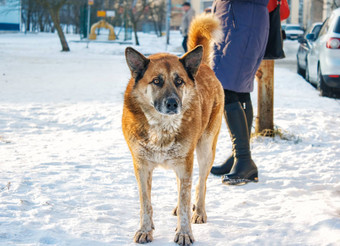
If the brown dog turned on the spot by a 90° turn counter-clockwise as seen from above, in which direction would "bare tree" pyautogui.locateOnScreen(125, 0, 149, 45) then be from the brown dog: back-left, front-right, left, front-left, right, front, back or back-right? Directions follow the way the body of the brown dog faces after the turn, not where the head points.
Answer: left

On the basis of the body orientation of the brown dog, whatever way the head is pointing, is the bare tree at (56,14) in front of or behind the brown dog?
behind

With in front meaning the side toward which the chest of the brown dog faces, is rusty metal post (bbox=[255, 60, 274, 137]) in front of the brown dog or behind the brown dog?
behind

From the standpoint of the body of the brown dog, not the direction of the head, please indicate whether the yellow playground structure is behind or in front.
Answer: behind
